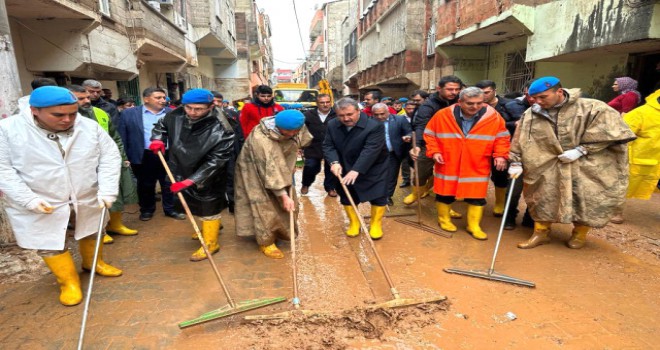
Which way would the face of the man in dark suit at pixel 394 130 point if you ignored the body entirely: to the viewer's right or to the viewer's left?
to the viewer's left

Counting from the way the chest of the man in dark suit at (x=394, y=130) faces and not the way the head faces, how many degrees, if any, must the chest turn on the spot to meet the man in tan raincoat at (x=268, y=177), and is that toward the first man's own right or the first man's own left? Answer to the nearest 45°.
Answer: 0° — they already face them

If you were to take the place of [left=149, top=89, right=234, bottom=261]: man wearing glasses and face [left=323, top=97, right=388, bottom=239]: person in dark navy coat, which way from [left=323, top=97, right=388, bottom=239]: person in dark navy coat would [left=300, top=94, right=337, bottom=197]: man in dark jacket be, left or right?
left

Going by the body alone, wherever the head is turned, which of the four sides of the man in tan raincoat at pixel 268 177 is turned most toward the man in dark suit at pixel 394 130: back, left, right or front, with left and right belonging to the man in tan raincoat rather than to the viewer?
left

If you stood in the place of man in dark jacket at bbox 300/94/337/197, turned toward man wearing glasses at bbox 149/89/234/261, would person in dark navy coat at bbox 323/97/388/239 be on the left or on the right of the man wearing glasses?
left

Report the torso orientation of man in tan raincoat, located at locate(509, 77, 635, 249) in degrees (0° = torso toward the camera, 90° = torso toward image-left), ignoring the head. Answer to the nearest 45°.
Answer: approximately 45°

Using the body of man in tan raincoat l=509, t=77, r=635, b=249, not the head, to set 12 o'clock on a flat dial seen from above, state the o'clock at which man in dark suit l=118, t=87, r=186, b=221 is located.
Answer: The man in dark suit is roughly at 1 o'clock from the man in tan raincoat.

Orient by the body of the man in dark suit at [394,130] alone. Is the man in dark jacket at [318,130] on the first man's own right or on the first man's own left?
on the first man's own right

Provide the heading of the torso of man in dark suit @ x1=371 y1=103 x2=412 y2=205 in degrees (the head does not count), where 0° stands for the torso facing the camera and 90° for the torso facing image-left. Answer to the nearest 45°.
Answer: approximately 45°

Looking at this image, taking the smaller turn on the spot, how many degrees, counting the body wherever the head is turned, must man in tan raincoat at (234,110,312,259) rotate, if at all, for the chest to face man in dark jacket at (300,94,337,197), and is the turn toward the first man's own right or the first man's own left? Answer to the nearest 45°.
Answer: approximately 135° to the first man's own left
